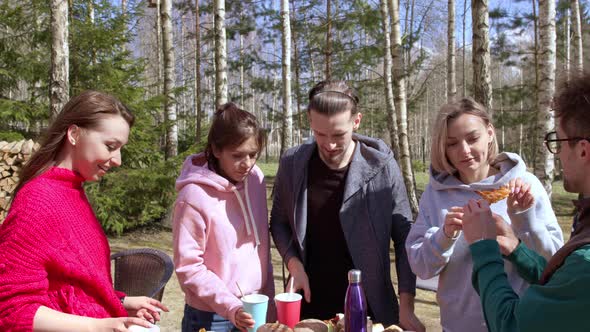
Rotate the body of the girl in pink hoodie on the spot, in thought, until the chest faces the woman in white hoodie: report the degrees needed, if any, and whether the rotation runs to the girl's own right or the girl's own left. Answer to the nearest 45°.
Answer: approximately 45° to the girl's own left

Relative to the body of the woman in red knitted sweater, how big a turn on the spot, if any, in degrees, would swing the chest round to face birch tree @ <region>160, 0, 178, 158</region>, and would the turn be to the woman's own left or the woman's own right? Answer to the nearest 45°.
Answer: approximately 90° to the woman's own left

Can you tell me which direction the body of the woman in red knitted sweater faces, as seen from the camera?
to the viewer's right

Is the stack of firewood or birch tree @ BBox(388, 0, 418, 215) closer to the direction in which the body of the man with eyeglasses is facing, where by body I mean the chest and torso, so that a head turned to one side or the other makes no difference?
the stack of firewood

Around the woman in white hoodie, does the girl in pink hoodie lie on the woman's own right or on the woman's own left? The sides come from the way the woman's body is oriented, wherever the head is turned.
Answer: on the woman's own right

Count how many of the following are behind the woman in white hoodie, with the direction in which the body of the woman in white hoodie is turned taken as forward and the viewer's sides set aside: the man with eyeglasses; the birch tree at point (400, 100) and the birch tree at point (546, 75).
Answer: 2

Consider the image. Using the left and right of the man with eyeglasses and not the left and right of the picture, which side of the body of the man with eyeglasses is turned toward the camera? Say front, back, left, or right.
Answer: left

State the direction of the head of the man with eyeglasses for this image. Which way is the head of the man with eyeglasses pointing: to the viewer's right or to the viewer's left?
to the viewer's left

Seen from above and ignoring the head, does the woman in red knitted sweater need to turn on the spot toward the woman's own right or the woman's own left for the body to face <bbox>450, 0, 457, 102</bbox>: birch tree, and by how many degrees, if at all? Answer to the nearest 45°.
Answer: approximately 45° to the woman's own left

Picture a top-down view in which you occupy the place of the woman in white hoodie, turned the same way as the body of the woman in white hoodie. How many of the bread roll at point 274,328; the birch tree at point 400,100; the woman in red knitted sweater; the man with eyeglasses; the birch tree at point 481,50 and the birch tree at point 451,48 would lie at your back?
3

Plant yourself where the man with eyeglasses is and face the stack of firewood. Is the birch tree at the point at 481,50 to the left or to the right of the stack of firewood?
right

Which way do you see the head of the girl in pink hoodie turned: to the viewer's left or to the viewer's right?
to the viewer's right

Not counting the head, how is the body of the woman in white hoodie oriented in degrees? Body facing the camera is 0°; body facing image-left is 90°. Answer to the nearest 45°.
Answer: approximately 0°

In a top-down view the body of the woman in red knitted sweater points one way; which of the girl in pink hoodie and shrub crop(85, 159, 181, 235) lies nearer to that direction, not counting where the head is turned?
the girl in pink hoodie

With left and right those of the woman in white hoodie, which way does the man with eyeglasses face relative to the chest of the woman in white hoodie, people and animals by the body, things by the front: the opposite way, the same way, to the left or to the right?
to the right

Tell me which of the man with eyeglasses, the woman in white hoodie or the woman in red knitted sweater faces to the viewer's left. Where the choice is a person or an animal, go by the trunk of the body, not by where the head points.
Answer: the man with eyeglasses

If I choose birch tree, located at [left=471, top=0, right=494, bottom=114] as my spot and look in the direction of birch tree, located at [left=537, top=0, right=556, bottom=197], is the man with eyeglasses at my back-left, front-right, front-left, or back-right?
back-right

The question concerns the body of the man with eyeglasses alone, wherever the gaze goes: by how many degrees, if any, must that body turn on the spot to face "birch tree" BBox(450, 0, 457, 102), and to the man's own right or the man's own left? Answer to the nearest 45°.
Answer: approximately 90° to the man's own right
